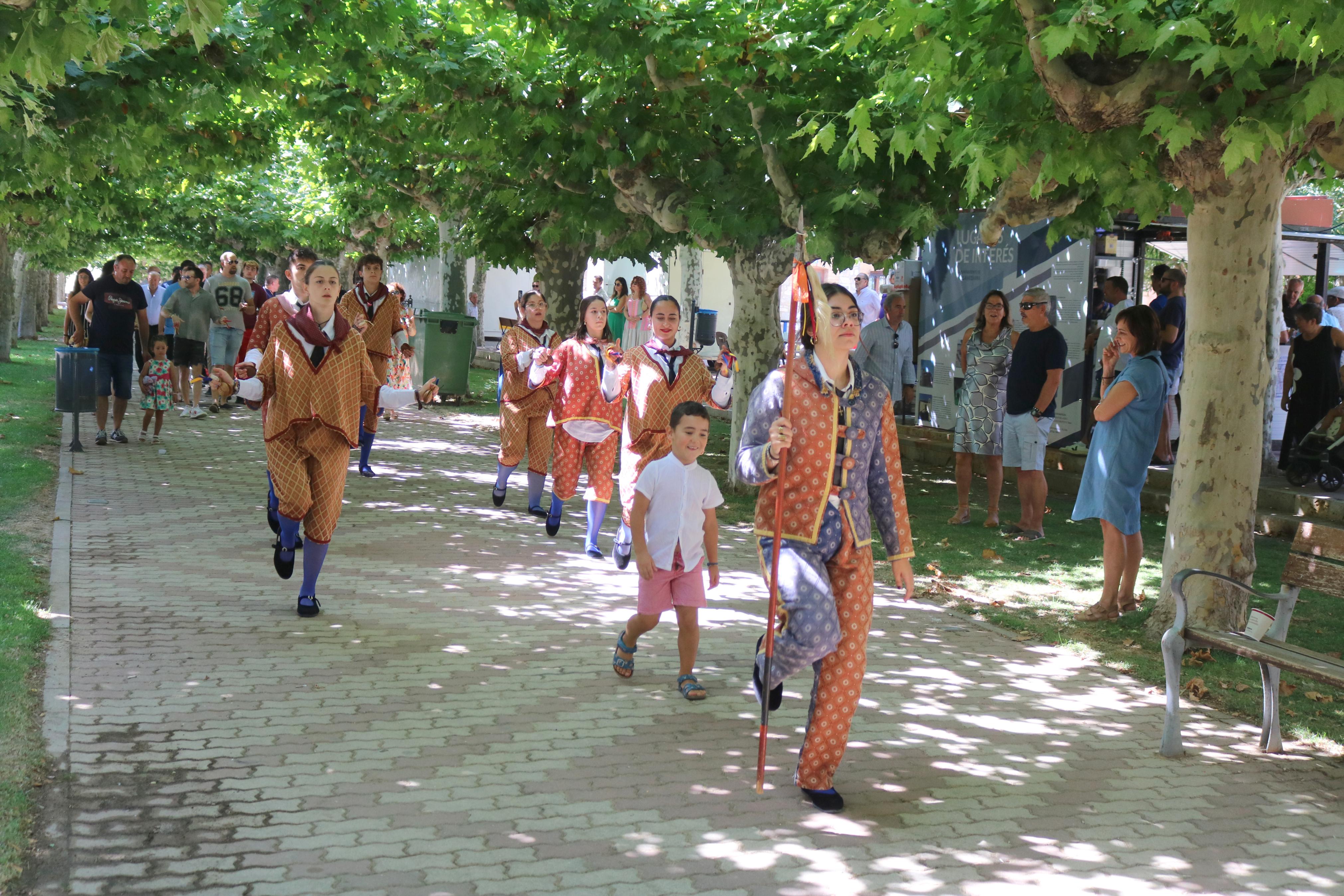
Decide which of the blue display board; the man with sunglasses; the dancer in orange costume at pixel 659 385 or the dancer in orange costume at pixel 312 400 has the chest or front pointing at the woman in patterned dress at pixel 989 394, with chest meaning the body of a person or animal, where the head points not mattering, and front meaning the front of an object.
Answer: the blue display board

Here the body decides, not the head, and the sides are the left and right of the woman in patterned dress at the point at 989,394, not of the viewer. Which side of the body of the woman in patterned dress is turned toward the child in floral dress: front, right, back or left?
right

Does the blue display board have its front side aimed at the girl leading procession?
yes

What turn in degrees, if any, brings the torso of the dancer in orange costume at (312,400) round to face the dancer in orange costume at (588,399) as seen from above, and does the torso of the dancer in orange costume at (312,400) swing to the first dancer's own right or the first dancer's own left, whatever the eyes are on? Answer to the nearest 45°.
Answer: approximately 135° to the first dancer's own left

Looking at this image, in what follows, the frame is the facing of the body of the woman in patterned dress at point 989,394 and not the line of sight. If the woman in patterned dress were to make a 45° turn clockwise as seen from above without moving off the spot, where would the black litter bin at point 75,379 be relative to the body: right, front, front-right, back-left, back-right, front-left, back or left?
front-right

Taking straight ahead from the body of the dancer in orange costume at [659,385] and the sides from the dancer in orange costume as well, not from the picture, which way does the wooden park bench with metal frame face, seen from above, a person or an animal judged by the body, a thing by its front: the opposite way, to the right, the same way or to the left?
to the right

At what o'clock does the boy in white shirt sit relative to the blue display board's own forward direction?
The boy in white shirt is roughly at 12 o'clock from the blue display board.

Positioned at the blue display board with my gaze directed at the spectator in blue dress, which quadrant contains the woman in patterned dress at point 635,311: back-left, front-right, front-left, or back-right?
back-right

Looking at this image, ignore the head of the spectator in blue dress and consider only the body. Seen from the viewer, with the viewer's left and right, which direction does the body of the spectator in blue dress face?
facing to the left of the viewer
